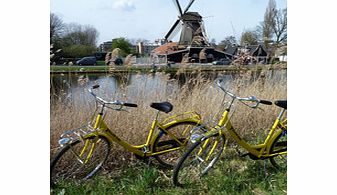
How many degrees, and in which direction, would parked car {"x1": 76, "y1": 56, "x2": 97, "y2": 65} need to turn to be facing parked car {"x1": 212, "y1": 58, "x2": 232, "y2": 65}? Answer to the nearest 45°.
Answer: approximately 180°

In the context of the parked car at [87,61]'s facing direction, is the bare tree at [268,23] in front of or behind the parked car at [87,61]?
behind

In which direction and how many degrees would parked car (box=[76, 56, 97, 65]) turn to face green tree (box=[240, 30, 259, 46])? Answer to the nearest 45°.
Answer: approximately 180°

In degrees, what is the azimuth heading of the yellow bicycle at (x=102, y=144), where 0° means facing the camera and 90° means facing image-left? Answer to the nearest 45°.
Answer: approximately 45°

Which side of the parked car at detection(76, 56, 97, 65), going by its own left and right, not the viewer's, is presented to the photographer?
left

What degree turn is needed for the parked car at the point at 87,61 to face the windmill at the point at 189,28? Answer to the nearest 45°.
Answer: approximately 180°
